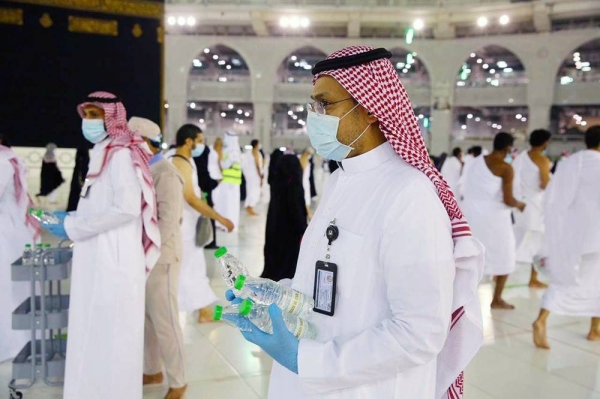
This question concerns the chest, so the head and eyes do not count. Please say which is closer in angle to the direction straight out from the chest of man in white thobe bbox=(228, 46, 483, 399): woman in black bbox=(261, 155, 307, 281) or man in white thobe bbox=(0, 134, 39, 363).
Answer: the man in white thobe

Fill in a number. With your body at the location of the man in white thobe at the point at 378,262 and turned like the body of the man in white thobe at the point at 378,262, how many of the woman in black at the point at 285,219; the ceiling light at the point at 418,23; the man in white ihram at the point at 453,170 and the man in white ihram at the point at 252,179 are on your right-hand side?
4

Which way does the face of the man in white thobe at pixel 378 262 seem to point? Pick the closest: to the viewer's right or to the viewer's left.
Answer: to the viewer's left

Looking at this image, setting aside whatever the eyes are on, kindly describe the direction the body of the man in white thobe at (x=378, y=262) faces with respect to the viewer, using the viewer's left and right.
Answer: facing to the left of the viewer

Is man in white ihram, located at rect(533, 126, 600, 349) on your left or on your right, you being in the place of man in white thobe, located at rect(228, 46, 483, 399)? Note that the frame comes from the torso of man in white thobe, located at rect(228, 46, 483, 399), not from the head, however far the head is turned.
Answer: on your right

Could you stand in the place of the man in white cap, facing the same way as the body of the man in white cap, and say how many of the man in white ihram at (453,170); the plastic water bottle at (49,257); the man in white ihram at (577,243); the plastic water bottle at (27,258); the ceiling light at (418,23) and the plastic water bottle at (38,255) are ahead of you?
3

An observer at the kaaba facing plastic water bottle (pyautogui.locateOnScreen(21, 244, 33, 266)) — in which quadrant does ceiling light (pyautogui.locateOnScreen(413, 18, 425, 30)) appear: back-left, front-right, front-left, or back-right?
back-left

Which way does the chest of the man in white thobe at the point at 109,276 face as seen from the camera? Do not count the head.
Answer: to the viewer's left

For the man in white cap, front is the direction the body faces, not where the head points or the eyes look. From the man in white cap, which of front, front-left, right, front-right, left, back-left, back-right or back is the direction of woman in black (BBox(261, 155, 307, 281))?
back-right
